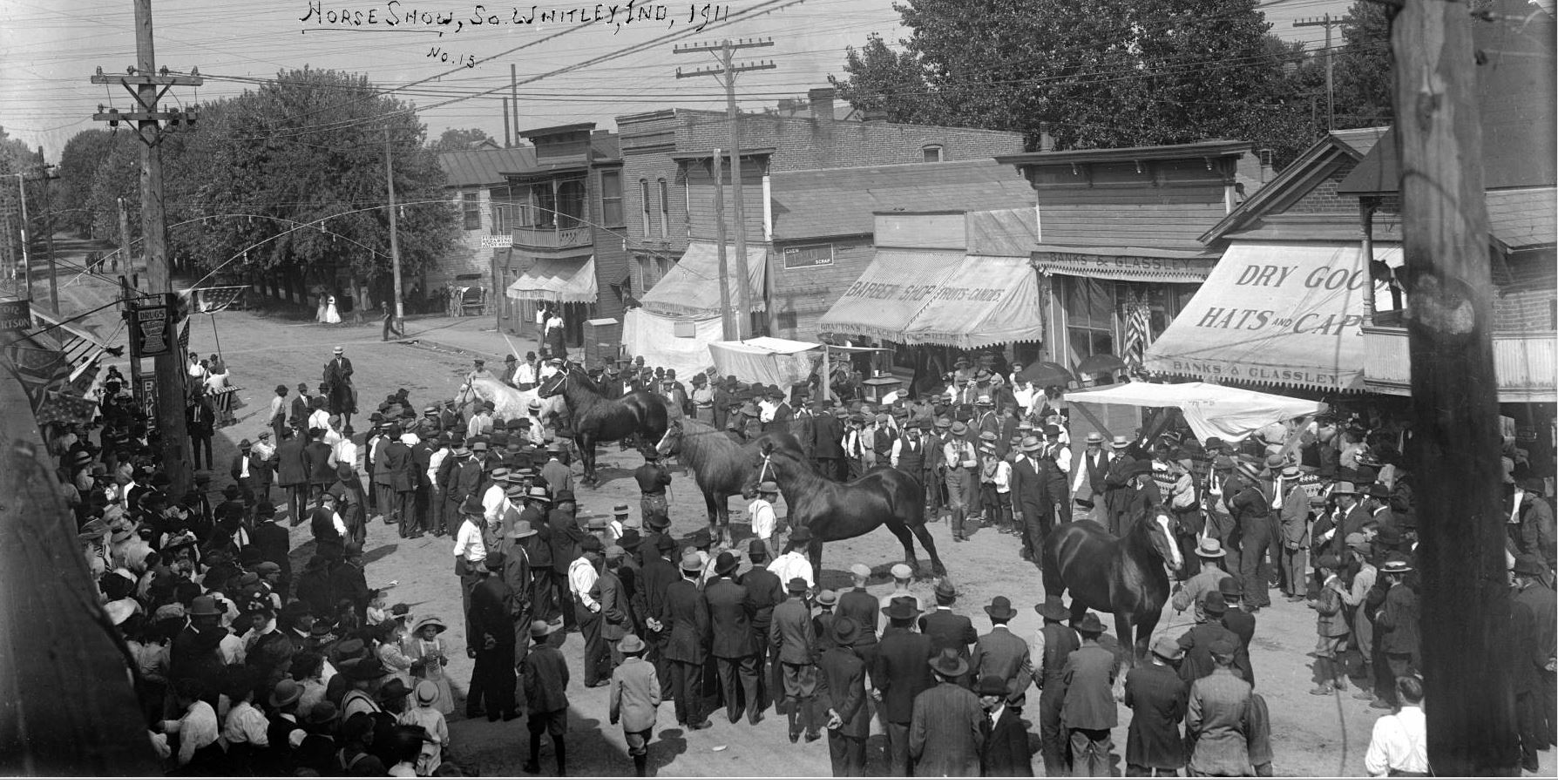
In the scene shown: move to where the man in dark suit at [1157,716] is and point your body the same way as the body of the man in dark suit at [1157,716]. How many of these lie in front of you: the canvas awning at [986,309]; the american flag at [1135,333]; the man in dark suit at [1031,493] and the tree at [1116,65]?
4

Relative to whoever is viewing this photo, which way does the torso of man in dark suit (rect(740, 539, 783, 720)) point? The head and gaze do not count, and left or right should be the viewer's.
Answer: facing away from the viewer

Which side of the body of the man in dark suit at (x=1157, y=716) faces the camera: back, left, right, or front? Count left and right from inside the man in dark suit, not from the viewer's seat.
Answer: back

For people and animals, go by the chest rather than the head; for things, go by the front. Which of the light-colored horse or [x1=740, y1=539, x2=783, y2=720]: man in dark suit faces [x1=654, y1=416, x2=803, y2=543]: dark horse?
the man in dark suit

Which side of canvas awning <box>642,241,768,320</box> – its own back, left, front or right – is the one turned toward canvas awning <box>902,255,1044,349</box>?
left

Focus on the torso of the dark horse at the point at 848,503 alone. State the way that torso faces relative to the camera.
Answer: to the viewer's left

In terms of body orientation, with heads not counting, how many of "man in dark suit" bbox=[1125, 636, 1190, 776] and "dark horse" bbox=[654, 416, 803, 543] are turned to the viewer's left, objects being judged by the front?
1

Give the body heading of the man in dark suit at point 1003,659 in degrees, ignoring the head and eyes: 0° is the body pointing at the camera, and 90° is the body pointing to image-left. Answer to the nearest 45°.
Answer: approximately 180°

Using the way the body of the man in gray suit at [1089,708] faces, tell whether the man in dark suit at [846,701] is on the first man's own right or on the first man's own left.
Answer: on the first man's own left

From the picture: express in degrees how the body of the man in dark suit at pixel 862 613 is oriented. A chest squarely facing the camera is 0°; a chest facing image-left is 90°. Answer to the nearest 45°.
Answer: approximately 180°

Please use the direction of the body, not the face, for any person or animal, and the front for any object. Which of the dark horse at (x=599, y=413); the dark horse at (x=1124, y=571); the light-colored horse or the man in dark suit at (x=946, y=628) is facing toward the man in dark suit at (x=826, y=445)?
the man in dark suit at (x=946, y=628)

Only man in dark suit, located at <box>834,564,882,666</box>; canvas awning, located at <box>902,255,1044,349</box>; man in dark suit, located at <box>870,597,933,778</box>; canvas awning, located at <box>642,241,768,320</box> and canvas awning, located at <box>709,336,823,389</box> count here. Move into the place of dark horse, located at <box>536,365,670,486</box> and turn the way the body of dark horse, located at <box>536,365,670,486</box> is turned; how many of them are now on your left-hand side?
2

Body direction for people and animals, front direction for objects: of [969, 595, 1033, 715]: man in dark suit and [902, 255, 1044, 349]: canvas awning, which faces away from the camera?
the man in dark suit

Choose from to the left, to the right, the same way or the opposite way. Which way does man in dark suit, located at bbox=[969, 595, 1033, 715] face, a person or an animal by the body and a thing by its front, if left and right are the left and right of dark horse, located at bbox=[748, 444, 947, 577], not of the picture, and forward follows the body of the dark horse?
to the right
